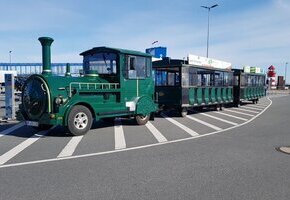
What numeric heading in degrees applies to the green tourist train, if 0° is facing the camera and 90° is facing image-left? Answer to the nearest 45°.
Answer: approximately 45°

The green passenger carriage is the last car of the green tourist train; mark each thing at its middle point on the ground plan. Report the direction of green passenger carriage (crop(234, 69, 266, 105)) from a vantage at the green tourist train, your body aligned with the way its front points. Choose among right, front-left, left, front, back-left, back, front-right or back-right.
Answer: back
